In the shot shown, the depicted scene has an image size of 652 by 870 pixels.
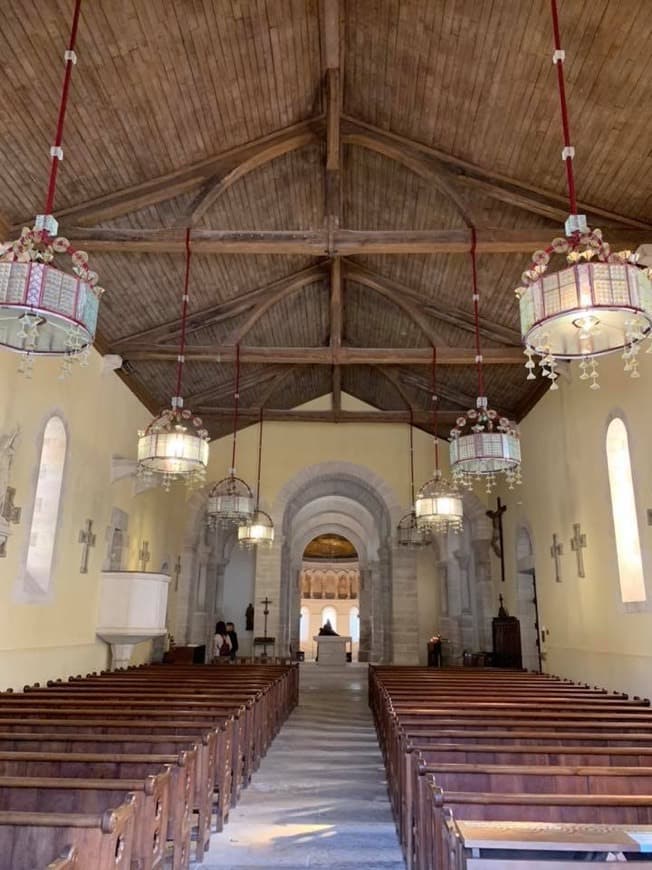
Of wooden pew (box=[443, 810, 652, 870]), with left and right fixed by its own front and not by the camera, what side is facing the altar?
front

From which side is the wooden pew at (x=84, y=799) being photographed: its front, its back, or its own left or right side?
back

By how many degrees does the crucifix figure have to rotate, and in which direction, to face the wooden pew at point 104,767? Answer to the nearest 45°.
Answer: approximately 45° to its left

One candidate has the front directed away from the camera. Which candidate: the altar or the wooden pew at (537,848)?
the wooden pew

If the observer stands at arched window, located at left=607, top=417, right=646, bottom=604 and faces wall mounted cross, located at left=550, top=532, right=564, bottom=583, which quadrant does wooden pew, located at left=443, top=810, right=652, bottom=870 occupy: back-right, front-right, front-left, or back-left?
back-left

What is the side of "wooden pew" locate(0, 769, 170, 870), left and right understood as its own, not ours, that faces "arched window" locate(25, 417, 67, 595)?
front

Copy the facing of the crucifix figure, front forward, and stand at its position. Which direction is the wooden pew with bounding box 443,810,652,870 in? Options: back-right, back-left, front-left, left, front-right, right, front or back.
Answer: front-left

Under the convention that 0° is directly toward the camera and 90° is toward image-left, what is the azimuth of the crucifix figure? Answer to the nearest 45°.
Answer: approximately 45°

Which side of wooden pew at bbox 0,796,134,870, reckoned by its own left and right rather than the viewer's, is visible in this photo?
back

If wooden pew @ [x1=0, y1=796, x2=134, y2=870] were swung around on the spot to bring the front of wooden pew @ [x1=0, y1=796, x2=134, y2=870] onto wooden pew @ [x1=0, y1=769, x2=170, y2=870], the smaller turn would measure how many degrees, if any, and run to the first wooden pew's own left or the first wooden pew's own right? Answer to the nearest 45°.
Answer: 0° — it already faces it

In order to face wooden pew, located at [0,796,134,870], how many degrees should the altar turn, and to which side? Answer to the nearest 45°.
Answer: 0° — it already faces it

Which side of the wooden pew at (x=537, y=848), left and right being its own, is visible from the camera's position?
back

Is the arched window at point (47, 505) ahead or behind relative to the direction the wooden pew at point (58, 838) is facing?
ahead
